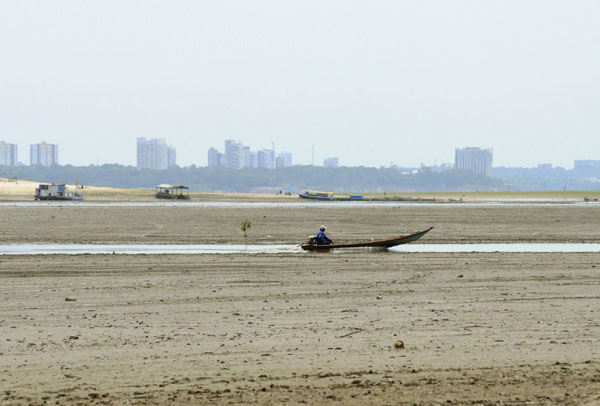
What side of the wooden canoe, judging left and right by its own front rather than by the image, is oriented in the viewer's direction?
right
